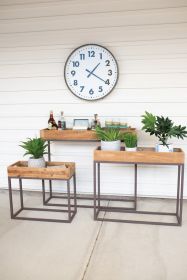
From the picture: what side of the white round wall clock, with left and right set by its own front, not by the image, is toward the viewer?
front

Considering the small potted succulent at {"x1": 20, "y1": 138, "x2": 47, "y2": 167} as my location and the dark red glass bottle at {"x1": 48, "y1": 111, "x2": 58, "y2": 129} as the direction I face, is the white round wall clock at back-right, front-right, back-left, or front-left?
front-right

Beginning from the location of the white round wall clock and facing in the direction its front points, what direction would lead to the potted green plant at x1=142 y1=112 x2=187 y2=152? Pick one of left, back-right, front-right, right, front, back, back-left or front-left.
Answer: front-left
